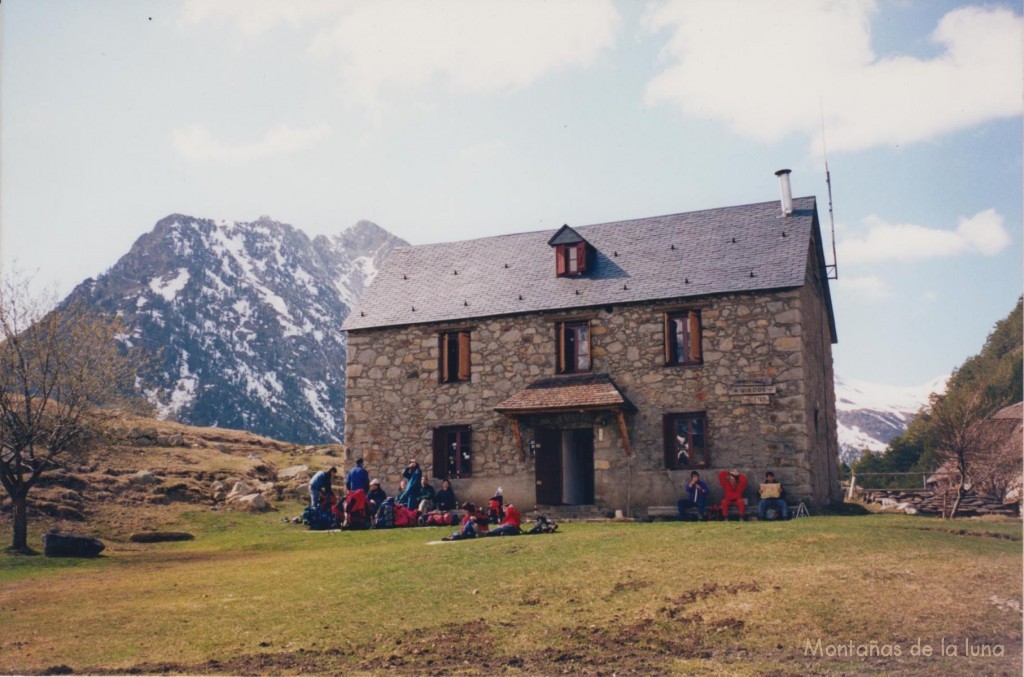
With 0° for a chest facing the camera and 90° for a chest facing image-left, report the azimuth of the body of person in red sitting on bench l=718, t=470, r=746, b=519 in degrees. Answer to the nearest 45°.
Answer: approximately 0°

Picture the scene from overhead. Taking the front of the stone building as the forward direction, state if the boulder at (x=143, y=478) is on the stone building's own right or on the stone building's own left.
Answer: on the stone building's own right

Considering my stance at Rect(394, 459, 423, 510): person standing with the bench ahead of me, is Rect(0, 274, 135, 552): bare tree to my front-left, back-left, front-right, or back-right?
back-right

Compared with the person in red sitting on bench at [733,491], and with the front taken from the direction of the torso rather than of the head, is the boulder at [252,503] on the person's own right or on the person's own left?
on the person's own right

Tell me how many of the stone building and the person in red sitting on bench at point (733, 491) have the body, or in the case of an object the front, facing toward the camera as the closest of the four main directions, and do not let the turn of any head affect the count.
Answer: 2

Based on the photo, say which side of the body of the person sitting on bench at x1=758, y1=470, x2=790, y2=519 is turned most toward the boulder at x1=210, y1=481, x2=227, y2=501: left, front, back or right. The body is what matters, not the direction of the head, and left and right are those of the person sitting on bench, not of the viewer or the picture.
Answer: right

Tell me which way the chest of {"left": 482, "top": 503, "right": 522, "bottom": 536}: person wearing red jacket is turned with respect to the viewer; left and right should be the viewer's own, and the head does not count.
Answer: facing to the left of the viewer

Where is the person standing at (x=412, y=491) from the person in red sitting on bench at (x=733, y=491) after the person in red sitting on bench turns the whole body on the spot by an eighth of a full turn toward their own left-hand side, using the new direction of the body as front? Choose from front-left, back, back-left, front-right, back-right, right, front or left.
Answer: back-right
